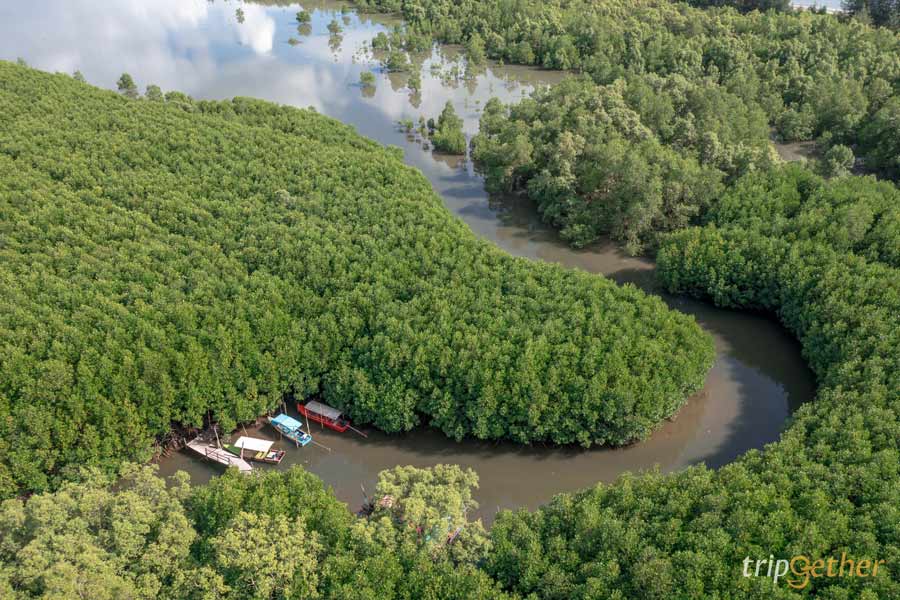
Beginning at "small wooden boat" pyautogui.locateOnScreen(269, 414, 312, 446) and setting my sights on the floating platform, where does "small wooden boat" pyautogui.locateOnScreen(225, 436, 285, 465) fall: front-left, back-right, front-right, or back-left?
front-left

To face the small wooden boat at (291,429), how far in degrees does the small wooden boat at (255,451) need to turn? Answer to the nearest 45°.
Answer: approximately 90° to its right

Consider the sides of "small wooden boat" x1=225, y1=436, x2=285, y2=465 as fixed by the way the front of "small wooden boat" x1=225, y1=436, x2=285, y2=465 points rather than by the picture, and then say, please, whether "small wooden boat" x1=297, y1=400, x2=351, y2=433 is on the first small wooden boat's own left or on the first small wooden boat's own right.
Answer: on the first small wooden boat's own right

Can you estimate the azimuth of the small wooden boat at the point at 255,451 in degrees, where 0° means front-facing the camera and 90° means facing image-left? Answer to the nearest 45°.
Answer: approximately 135°
